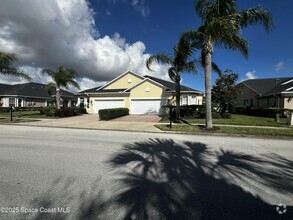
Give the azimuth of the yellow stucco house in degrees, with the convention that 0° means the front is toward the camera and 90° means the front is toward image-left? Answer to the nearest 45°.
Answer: approximately 0°

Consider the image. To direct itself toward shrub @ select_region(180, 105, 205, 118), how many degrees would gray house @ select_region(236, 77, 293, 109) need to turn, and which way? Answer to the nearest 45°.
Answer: approximately 45° to its right

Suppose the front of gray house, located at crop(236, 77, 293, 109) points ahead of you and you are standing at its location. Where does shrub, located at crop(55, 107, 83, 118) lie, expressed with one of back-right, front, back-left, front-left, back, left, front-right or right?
front-right

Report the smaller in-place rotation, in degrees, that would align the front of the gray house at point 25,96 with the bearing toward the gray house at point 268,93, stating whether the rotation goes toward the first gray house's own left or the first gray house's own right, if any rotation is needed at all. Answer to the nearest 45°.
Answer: approximately 45° to the first gray house's own left

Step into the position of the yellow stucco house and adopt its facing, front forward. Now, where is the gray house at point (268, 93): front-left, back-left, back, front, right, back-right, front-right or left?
left

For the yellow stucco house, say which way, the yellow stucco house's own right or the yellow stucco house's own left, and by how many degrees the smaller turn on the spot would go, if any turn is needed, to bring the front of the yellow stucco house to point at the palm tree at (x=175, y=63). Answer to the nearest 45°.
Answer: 0° — it already faces it

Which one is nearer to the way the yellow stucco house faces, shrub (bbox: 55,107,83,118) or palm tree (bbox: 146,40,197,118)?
the palm tree

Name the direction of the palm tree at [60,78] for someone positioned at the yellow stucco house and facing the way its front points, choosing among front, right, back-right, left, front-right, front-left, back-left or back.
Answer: right

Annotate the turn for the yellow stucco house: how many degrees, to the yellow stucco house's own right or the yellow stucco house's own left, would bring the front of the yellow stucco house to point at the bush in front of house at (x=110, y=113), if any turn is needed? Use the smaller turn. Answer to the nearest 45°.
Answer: approximately 45° to the yellow stucco house's own right

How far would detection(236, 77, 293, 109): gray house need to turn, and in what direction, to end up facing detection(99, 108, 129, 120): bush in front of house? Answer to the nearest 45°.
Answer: approximately 45° to its right

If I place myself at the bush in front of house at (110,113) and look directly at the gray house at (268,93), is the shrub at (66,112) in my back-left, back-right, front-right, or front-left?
back-left

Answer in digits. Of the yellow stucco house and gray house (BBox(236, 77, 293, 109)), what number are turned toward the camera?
2

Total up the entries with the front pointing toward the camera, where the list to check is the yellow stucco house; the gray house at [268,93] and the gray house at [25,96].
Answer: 3

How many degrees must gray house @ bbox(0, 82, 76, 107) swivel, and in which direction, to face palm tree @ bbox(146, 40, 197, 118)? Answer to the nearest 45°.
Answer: approximately 45° to its left

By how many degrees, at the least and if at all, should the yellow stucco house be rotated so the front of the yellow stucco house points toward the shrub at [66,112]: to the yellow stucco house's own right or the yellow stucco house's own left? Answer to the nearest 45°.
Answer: approximately 90° to the yellow stucco house's own right
